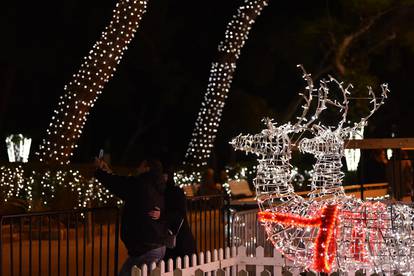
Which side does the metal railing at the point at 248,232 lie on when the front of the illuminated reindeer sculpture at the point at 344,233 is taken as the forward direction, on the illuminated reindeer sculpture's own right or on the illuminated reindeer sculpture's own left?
on the illuminated reindeer sculpture's own right

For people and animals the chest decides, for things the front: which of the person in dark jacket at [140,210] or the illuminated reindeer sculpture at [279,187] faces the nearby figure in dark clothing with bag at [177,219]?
the illuminated reindeer sculpture

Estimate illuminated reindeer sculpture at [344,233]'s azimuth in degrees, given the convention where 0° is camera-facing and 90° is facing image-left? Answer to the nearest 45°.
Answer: approximately 90°

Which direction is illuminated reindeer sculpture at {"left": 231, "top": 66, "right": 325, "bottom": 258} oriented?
to the viewer's left

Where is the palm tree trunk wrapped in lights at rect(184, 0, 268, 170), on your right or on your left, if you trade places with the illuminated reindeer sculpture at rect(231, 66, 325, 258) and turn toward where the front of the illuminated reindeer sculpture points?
on your right

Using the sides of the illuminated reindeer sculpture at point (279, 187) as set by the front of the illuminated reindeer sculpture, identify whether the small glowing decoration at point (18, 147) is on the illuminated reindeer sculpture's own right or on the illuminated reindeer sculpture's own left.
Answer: on the illuminated reindeer sculpture's own right
